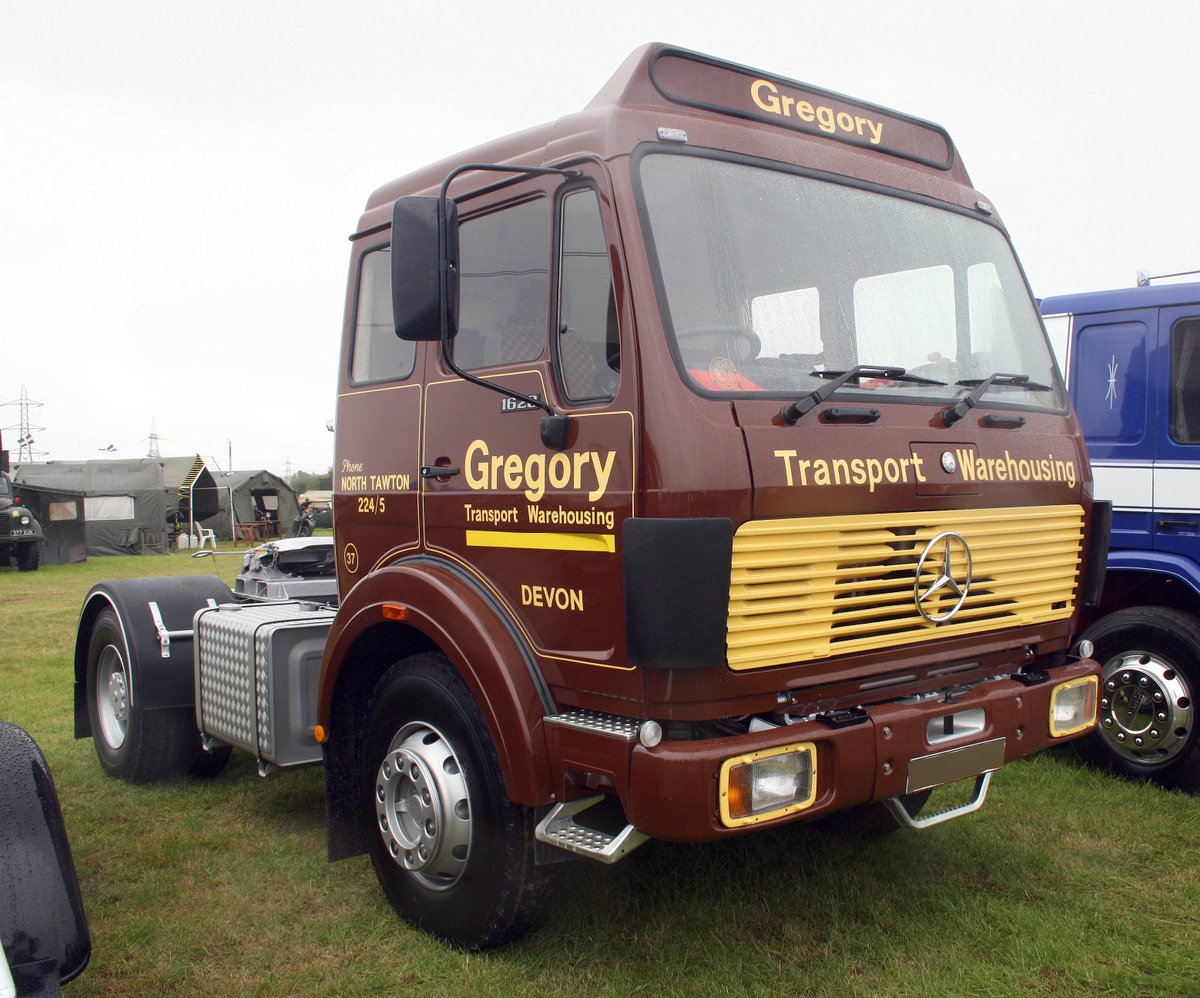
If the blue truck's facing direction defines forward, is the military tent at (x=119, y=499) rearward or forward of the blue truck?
rearward

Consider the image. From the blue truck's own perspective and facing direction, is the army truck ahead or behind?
behind

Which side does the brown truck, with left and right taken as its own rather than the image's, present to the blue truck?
left

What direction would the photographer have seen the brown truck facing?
facing the viewer and to the right of the viewer

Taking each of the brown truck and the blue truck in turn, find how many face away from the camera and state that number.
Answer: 0

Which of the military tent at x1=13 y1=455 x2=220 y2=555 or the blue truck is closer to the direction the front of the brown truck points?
the blue truck

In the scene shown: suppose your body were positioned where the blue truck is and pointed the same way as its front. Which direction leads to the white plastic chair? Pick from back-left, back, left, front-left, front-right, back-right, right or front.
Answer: back

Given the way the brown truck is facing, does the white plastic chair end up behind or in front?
behind

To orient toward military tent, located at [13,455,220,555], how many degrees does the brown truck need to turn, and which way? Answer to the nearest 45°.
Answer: approximately 180°

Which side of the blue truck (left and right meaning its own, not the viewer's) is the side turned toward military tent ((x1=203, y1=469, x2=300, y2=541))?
back

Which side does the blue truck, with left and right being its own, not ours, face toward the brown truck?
right
